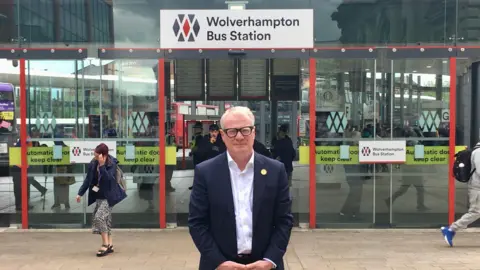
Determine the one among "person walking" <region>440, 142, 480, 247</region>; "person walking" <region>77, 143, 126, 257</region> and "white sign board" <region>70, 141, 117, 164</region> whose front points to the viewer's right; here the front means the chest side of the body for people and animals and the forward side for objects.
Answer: "person walking" <region>440, 142, 480, 247</region>

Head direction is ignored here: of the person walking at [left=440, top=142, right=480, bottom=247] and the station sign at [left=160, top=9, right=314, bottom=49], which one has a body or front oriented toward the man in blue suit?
the station sign

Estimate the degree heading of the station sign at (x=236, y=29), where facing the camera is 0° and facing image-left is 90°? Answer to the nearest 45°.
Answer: approximately 0°

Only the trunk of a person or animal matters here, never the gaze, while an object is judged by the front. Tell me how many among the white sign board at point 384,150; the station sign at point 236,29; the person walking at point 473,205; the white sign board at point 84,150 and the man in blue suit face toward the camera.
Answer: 4

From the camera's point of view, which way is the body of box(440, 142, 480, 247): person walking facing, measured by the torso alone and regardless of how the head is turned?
to the viewer's right

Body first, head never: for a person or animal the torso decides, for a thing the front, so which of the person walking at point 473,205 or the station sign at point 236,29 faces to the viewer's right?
the person walking
